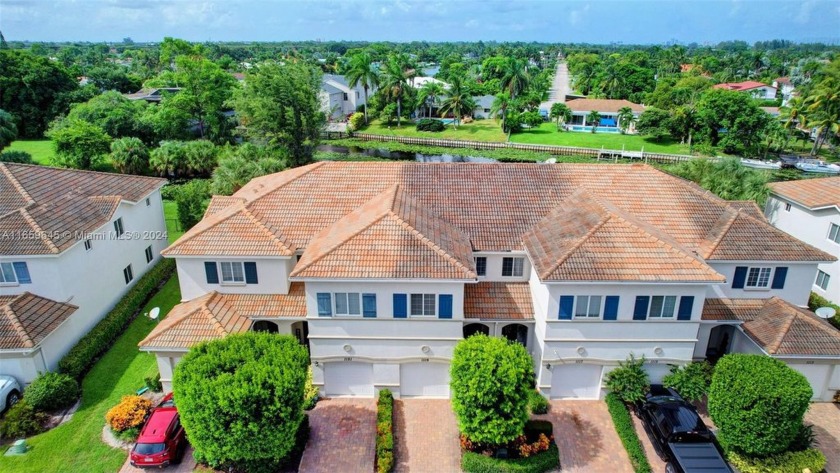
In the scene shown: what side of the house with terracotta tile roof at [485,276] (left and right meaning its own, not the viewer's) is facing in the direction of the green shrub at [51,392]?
right

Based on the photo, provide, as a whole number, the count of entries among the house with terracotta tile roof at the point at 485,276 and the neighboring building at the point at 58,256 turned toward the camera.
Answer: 2

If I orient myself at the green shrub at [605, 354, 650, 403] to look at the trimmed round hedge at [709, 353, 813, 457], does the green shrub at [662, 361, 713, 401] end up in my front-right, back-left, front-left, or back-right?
front-left

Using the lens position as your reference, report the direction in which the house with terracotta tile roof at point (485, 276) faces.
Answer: facing the viewer

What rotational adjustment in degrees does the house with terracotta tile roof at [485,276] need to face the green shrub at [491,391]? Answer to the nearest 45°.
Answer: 0° — it already faces it

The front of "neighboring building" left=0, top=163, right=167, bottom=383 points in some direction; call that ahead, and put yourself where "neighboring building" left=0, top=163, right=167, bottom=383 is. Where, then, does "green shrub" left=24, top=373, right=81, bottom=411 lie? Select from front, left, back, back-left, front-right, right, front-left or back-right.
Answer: front

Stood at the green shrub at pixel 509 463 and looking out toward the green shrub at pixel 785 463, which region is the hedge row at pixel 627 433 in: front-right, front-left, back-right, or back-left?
front-left

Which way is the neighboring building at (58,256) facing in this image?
toward the camera

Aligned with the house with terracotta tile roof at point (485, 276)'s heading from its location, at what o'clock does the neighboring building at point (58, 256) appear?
The neighboring building is roughly at 3 o'clock from the house with terracotta tile roof.

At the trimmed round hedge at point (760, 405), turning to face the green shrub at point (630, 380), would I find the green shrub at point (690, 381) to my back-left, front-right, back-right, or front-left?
front-right

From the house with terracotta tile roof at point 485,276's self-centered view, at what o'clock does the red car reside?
The red car is roughly at 2 o'clock from the house with terracotta tile roof.

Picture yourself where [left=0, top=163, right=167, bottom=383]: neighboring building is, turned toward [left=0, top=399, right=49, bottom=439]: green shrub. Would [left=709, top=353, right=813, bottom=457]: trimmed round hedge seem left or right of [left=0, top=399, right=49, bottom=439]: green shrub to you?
left

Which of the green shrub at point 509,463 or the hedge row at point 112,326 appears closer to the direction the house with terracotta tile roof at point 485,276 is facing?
the green shrub
